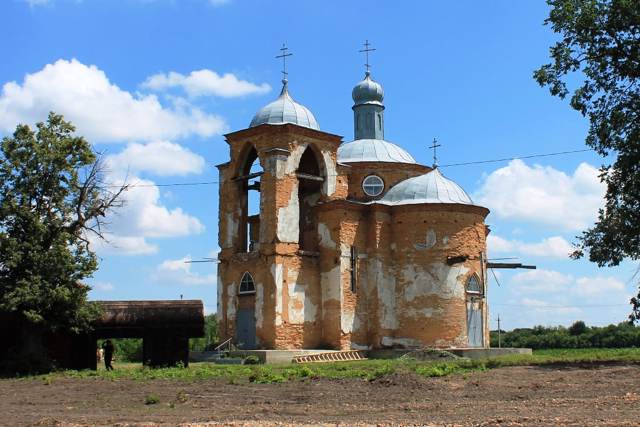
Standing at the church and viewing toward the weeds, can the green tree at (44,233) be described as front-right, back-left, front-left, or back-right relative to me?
front-right

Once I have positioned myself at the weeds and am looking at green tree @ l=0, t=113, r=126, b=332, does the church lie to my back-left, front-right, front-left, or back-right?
front-right

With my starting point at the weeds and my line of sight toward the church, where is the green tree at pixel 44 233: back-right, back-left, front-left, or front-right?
front-left

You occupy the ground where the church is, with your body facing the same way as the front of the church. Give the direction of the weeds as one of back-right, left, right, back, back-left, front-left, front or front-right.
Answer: front-left

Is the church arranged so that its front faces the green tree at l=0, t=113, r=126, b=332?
yes

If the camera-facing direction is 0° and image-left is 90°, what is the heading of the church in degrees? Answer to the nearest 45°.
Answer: approximately 45°
